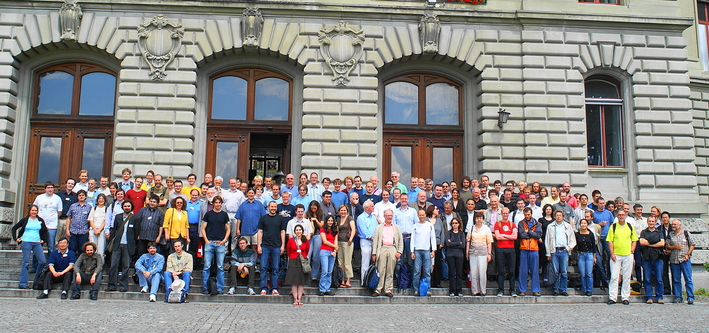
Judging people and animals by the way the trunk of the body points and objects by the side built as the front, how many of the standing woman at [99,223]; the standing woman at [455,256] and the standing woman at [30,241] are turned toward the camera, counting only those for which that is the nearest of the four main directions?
3

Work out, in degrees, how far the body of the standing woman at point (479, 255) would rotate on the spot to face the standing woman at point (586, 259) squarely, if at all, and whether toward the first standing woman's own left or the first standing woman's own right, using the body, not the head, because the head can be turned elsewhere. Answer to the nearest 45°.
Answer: approximately 90° to the first standing woman's own left

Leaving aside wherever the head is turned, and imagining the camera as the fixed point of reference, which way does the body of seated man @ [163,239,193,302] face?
toward the camera

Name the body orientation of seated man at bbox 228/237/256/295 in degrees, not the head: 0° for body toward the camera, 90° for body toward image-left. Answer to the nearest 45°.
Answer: approximately 0°

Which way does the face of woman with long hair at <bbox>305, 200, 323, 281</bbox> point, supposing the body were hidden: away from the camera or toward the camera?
toward the camera

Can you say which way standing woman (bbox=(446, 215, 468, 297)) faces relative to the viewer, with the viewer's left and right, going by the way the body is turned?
facing the viewer

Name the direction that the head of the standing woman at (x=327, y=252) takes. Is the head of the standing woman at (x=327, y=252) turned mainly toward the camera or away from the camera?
toward the camera

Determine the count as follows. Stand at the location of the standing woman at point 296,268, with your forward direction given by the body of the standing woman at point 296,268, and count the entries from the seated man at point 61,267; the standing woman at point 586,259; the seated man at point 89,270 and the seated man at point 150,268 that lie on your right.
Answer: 3

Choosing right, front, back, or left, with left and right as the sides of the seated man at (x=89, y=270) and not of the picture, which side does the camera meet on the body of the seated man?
front

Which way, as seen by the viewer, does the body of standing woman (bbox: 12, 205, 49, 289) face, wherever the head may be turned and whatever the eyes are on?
toward the camera

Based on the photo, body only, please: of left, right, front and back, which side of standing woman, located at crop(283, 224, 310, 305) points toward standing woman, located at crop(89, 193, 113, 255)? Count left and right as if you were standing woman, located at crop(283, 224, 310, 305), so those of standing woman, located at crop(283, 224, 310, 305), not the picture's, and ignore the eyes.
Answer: right

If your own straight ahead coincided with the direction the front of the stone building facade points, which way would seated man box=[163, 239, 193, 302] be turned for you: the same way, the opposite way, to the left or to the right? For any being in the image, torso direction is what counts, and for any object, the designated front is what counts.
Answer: the same way
